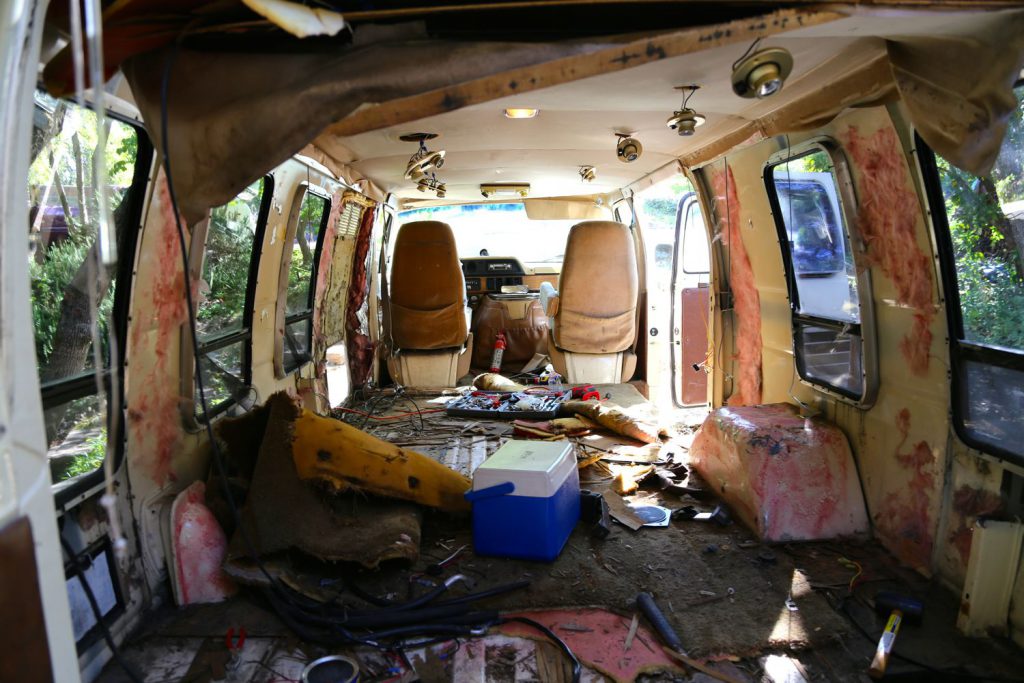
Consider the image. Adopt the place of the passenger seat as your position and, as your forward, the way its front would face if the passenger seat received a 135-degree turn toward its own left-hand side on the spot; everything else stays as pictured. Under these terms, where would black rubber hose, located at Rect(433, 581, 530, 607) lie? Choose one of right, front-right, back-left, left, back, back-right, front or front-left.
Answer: front-left

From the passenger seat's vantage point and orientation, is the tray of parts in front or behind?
behind

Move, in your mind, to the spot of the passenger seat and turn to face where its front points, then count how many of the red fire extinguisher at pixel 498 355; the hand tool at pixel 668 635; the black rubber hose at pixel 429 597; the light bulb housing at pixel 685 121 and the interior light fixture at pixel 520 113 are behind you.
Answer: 4

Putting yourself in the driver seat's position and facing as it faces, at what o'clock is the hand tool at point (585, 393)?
The hand tool is roughly at 4 o'clock from the driver seat.

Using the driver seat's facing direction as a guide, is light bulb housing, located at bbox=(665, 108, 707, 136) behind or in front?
behind

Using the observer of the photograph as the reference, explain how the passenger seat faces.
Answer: facing away from the viewer

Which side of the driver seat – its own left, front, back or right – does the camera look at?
back

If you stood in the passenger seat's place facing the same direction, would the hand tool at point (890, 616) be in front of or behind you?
behind

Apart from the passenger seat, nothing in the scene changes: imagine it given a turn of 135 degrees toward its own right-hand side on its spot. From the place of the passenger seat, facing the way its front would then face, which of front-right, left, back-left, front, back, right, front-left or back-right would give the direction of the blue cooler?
front-right

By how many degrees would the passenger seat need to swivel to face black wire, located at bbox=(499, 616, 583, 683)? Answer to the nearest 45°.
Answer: approximately 180°

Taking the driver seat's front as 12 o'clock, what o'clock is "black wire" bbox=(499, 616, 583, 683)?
The black wire is roughly at 6 o'clock from the driver seat.

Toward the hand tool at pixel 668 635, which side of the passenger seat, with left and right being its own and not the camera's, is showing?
back

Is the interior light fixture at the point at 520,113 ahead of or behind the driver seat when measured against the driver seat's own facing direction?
behind
